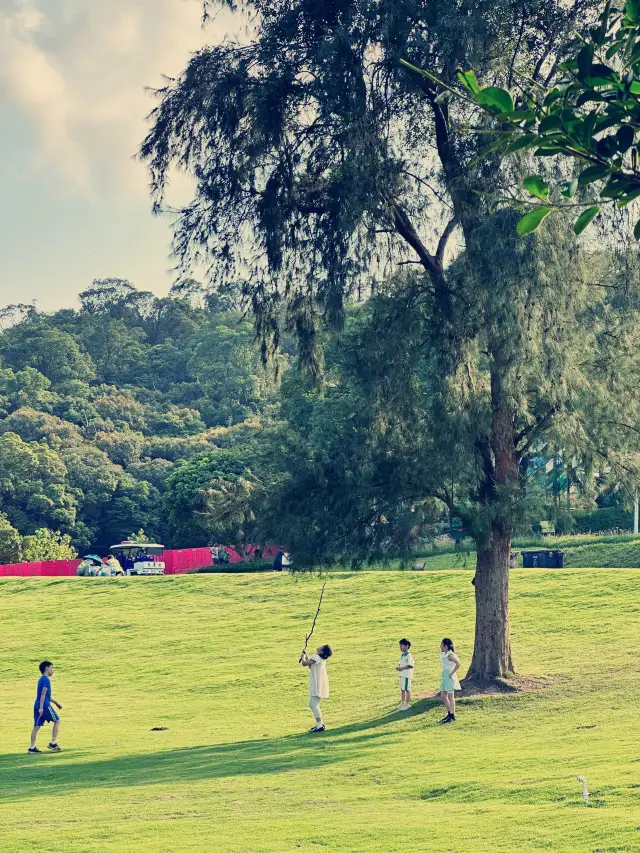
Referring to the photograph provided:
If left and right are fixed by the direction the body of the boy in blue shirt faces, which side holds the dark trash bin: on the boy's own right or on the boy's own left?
on the boy's own left

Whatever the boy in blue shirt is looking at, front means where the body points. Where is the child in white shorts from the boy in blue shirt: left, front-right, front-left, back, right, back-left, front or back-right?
front

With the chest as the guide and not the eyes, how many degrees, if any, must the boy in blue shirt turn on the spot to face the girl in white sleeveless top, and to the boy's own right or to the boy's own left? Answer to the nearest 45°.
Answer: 0° — they already face them

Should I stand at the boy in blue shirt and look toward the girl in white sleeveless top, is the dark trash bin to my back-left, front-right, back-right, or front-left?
front-left

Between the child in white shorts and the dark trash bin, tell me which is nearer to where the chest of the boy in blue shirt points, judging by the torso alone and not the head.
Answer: the child in white shorts

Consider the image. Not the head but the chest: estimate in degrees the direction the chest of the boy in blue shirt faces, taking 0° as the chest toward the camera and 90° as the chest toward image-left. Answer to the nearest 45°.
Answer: approximately 270°
